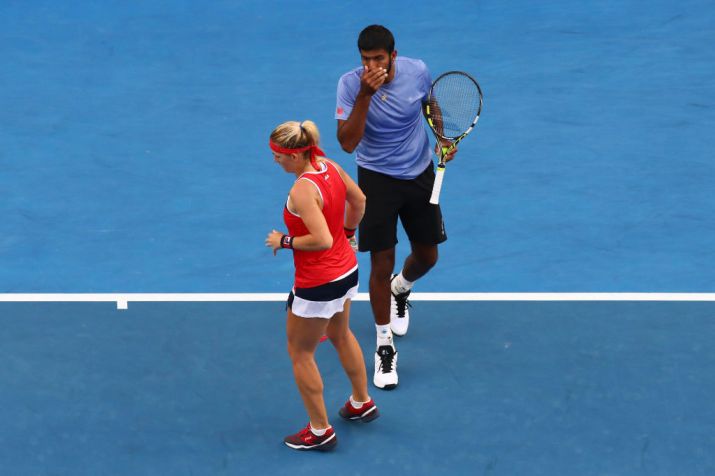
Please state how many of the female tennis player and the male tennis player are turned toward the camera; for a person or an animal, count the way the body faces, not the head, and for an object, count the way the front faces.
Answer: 1

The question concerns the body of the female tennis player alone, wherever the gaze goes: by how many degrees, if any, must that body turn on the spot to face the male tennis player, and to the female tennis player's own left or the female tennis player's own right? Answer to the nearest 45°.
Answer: approximately 90° to the female tennis player's own right

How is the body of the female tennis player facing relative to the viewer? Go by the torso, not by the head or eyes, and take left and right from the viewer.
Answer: facing away from the viewer and to the left of the viewer

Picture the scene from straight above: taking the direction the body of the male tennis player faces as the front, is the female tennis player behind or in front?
in front

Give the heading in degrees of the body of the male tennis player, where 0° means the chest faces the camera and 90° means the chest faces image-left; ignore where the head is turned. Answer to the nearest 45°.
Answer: approximately 0°
